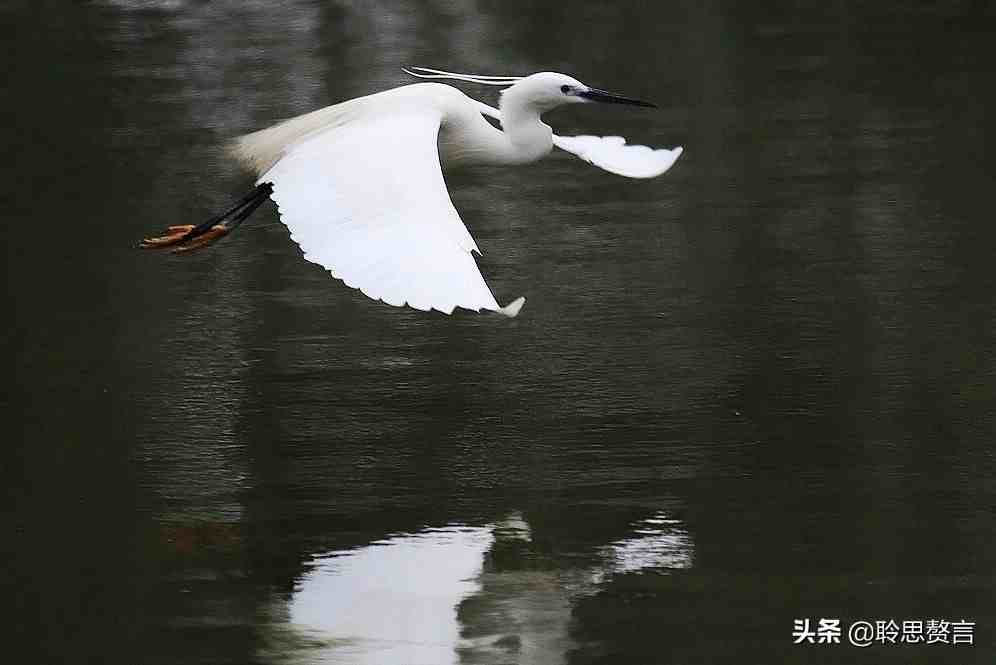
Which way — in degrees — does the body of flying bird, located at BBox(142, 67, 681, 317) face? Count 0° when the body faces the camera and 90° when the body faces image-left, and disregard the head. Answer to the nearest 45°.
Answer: approximately 270°
